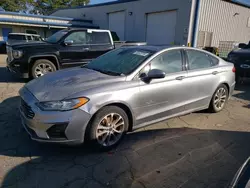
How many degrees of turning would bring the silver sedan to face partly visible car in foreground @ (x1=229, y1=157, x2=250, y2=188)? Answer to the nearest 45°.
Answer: approximately 90° to its left

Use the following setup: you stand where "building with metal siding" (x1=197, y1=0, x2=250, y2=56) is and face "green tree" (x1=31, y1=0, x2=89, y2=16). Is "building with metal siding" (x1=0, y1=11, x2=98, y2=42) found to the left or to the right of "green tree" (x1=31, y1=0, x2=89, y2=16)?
left

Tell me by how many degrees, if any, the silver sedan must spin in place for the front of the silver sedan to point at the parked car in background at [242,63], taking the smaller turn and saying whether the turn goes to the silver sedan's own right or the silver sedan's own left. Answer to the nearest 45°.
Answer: approximately 180°

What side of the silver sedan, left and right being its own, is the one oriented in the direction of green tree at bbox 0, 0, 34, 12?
right

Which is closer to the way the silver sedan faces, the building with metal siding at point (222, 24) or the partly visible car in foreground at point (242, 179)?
the partly visible car in foreground

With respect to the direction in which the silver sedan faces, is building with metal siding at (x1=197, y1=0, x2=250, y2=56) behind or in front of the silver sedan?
behind

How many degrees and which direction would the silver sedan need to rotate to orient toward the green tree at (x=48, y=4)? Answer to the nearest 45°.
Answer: approximately 135° to its right

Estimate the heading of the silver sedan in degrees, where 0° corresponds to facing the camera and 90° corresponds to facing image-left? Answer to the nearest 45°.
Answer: approximately 45°
